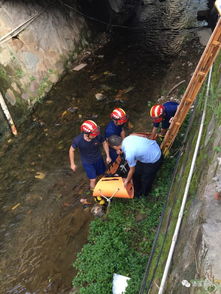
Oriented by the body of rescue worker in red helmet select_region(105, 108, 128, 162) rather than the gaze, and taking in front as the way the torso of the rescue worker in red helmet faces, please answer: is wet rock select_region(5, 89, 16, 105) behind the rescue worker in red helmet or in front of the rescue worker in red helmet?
behind

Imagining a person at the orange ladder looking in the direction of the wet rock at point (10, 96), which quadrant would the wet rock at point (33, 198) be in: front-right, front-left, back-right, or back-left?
front-left

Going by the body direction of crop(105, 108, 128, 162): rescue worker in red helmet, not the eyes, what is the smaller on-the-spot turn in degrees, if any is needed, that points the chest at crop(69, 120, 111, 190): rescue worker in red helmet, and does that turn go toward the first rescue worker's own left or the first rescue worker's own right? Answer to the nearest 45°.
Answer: approximately 90° to the first rescue worker's own right

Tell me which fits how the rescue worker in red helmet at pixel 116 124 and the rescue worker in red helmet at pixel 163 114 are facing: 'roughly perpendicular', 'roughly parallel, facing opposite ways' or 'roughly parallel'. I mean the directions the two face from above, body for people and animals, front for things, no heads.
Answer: roughly perpendicular

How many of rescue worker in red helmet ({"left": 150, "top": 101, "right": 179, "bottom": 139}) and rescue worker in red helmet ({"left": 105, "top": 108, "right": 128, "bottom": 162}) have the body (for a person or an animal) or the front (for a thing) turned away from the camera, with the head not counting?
0

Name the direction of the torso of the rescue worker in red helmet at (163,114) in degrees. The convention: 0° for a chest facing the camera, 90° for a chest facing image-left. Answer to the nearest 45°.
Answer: approximately 45°

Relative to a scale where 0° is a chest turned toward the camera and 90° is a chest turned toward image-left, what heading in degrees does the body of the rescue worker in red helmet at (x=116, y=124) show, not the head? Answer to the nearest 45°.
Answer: approximately 315°

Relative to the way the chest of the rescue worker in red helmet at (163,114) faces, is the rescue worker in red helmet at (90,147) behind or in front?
in front

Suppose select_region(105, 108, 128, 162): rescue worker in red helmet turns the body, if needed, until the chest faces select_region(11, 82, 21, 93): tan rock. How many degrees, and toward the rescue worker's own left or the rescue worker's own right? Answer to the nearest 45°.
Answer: approximately 180°
